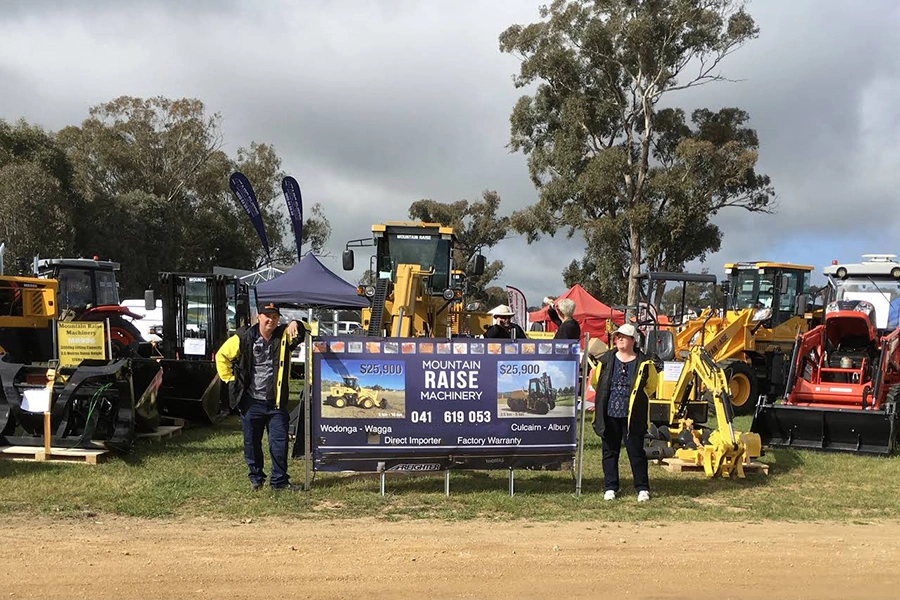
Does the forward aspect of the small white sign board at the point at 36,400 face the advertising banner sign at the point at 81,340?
no

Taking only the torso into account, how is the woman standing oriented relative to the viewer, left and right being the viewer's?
facing the viewer

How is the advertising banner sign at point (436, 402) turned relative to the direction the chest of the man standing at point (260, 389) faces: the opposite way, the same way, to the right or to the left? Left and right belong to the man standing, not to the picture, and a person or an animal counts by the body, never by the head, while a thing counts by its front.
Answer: the same way

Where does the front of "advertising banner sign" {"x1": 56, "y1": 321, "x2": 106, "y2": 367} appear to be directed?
toward the camera

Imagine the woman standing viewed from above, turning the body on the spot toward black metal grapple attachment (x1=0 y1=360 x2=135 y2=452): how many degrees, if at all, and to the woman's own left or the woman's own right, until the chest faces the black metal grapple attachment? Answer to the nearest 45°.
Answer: approximately 90° to the woman's own right

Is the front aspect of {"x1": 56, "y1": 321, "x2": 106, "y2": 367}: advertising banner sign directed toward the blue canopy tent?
no

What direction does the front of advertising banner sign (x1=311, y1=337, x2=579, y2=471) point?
toward the camera

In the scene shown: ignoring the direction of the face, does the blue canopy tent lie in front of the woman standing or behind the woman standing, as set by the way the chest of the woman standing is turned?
behind

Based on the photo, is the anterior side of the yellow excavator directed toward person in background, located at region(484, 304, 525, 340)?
no

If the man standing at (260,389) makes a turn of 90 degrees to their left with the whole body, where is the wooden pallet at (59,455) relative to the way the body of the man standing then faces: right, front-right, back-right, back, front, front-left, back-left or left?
back-left

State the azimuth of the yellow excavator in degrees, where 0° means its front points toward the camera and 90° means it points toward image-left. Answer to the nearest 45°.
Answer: approximately 315°

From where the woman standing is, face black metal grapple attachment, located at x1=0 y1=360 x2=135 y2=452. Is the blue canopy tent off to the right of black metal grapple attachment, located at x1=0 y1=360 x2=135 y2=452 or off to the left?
right

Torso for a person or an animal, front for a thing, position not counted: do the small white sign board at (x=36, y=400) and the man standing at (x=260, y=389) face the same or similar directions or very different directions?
same or similar directions

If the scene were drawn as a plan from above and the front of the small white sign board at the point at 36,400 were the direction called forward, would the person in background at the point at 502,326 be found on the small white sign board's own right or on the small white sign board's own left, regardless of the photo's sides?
on the small white sign board's own left

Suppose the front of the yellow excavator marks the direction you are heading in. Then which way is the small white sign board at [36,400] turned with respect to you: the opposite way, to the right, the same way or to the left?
the same way

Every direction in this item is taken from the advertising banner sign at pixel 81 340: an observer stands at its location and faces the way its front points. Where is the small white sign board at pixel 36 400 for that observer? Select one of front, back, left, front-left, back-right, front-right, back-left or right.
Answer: front

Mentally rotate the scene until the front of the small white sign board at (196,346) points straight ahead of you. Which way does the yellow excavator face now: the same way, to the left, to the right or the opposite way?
the same way

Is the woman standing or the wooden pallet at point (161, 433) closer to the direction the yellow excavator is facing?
the woman standing
